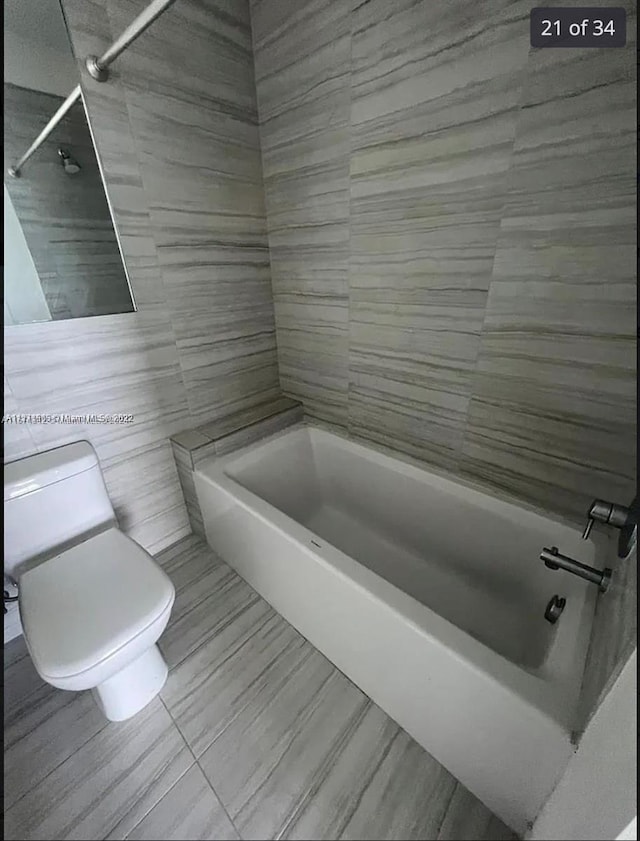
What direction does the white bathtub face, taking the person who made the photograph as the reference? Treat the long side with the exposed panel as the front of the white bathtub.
facing the viewer and to the left of the viewer

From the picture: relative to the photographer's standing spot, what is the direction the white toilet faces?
facing the viewer and to the right of the viewer

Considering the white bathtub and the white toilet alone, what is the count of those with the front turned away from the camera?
0

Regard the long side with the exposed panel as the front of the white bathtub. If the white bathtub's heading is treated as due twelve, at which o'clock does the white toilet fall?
The white toilet is roughly at 1 o'clock from the white bathtub.

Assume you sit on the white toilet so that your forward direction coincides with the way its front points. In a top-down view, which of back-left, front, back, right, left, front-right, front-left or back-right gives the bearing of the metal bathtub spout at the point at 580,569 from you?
front
